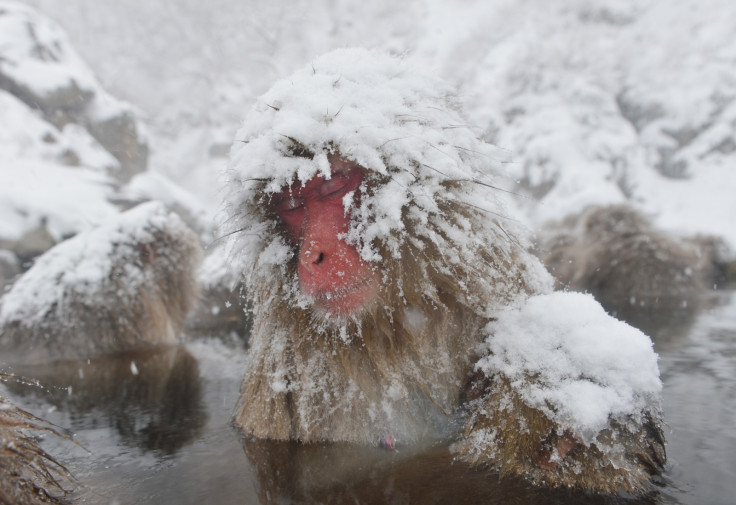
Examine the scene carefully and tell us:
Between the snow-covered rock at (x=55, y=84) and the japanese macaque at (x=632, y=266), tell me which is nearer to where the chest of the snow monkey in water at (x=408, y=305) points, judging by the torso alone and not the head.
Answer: the snow-covered rock

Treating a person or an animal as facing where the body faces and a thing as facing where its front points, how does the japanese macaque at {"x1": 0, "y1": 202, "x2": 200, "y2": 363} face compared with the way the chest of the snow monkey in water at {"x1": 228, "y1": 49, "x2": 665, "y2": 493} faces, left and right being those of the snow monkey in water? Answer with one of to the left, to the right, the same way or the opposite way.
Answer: the opposite way

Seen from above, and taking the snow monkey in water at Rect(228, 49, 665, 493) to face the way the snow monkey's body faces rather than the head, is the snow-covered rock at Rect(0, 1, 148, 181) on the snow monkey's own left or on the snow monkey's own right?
on the snow monkey's own right

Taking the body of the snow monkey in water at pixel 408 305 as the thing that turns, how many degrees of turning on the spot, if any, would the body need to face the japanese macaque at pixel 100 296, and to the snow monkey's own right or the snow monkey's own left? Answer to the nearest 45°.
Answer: approximately 90° to the snow monkey's own right
